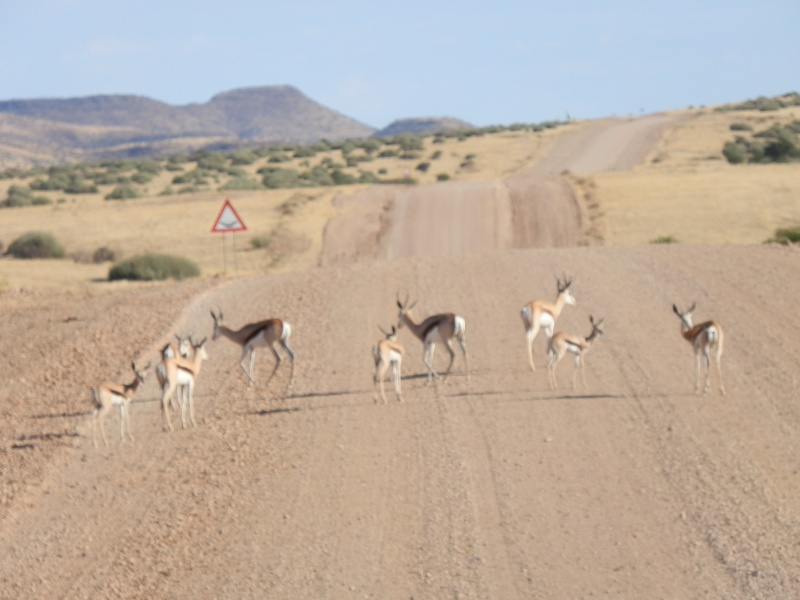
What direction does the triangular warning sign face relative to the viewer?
toward the camera

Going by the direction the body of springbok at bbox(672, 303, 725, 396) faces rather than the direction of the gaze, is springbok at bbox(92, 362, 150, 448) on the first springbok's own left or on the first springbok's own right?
on the first springbok's own left

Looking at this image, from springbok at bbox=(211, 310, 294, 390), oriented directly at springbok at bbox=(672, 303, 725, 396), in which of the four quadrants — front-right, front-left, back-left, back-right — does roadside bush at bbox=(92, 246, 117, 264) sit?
back-left

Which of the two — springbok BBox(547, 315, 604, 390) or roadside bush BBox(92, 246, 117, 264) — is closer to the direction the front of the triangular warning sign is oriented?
the springbok

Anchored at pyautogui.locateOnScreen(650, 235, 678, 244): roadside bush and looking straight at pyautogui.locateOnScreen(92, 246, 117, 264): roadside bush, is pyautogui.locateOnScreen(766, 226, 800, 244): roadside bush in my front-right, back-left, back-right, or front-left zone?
back-left

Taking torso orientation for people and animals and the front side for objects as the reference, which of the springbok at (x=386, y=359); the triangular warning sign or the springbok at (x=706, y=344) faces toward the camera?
the triangular warning sign

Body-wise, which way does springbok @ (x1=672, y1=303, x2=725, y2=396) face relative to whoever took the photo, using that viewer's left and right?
facing away from the viewer and to the left of the viewer

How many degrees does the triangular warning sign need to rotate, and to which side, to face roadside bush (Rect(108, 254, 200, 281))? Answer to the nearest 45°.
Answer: approximately 135° to its right
